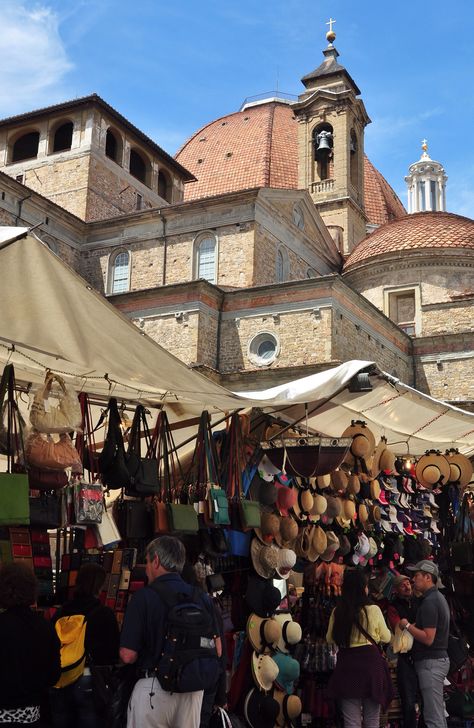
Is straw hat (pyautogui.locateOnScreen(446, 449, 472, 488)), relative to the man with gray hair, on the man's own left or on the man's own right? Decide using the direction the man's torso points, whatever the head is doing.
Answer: on the man's own right

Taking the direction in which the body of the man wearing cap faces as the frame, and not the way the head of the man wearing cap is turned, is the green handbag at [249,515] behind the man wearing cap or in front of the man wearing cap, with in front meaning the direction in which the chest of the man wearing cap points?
in front

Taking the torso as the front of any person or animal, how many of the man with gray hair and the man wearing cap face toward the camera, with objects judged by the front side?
0

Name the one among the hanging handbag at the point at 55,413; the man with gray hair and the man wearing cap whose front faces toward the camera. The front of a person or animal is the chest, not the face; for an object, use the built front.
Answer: the hanging handbag

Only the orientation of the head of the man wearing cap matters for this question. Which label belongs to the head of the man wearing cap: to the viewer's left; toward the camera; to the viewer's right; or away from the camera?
to the viewer's left

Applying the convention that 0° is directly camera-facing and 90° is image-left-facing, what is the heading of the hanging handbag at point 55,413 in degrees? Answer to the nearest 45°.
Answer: approximately 0°

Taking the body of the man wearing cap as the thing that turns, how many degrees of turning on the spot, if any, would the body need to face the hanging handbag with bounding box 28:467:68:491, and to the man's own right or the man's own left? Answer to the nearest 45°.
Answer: approximately 45° to the man's own left

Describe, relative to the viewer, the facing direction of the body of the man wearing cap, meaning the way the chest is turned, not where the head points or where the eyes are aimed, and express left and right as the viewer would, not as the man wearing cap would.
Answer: facing to the left of the viewer

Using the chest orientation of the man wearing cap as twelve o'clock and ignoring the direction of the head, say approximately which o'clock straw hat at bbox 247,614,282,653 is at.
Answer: The straw hat is roughly at 11 o'clock from the man wearing cap.
